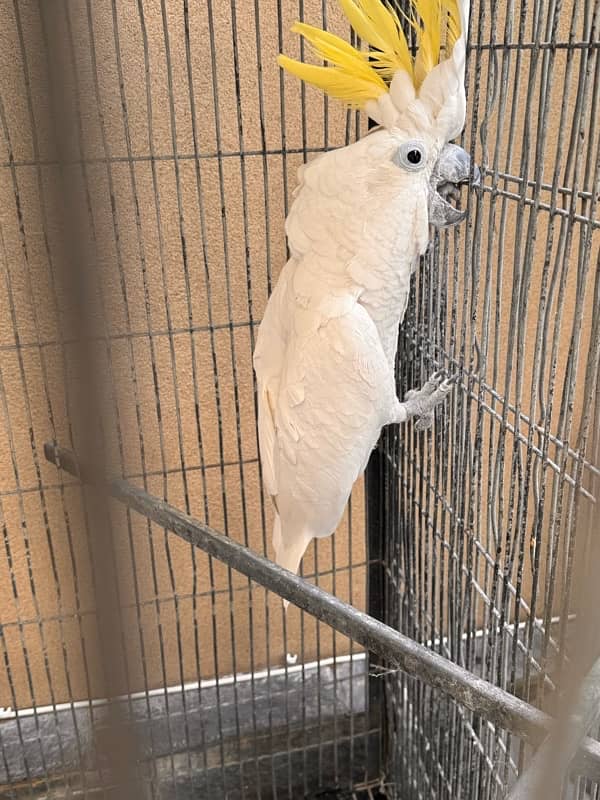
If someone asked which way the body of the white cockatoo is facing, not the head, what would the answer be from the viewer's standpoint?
to the viewer's right
